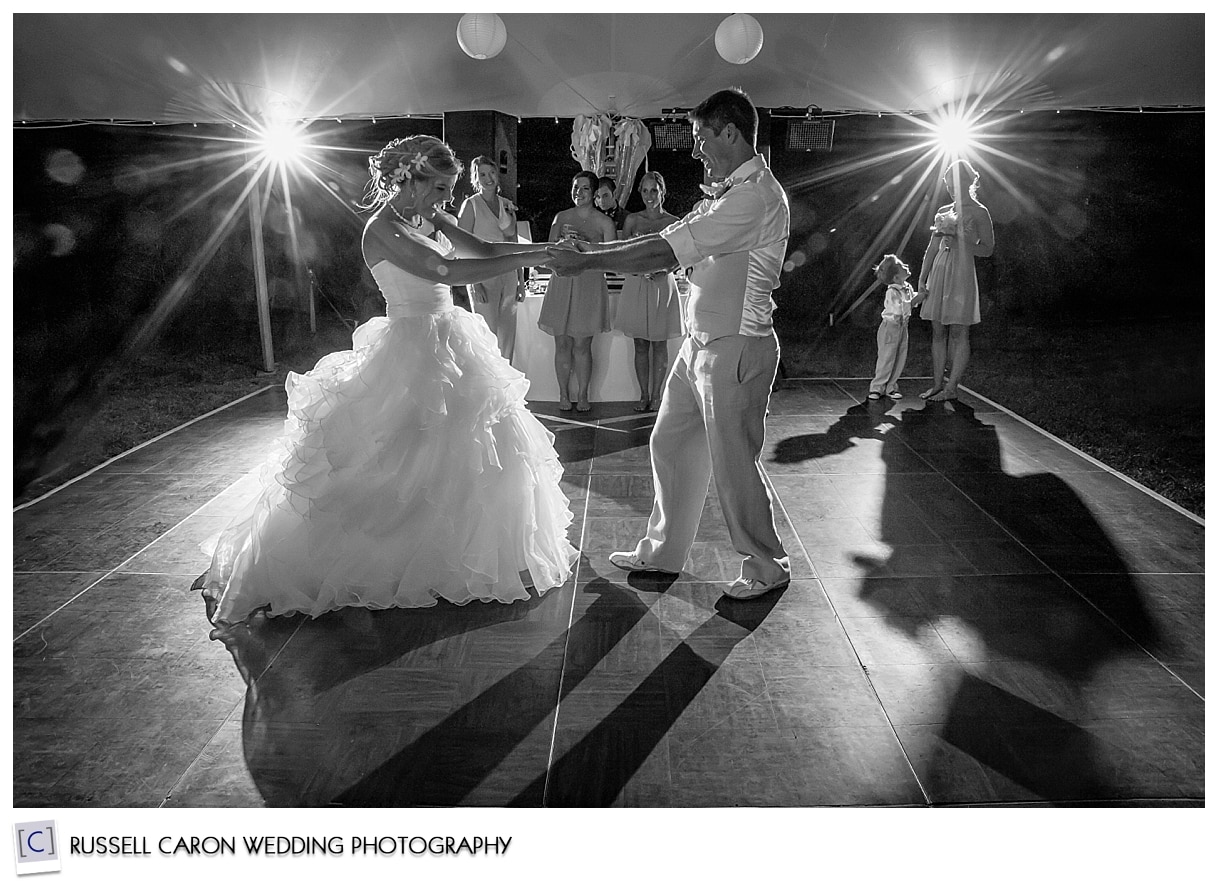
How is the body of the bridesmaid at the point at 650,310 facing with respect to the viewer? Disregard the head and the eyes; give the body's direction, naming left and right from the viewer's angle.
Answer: facing the viewer

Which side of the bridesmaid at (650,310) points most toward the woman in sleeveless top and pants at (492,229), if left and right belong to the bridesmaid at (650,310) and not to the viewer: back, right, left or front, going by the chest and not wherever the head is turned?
right

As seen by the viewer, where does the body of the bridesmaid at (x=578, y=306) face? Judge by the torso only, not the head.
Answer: toward the camera

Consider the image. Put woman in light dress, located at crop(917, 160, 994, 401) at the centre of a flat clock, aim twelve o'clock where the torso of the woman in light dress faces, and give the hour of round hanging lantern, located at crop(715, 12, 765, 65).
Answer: The round hanging lantern is roughly at 1 o'clock from the woman in light dress.

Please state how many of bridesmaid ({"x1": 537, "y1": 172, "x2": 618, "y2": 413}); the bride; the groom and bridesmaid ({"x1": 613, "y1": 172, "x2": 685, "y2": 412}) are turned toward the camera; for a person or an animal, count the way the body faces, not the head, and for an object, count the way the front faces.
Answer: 2

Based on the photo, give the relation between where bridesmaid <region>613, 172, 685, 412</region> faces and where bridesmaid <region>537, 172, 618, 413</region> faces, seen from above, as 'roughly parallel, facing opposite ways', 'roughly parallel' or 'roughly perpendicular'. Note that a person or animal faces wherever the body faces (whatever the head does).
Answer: roughly parallel

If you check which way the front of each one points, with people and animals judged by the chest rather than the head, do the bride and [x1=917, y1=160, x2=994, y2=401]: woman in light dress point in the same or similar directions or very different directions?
very different directions

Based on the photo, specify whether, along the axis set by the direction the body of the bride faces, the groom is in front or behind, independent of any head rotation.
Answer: in front

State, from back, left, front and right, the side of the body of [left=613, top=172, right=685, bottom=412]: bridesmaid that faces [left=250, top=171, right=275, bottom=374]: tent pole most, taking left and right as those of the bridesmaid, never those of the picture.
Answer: right

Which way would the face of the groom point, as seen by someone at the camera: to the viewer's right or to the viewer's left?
to the viewer's left

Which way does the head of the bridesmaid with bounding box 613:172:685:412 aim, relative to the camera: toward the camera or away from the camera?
toward the camera

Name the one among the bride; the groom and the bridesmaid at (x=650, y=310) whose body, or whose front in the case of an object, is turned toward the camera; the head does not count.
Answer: the bridesmaid

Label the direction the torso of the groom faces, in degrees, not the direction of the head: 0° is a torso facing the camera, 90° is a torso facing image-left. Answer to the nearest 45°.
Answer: approximately 90°
